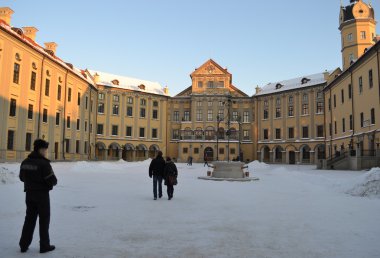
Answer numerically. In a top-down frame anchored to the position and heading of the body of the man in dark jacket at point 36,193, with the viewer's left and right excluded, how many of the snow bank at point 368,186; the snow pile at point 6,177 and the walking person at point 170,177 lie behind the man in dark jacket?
0

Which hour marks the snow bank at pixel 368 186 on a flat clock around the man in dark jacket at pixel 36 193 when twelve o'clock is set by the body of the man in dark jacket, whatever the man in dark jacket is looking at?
The snow bank is roughly at 1 o'clock from the man in dark jacket.

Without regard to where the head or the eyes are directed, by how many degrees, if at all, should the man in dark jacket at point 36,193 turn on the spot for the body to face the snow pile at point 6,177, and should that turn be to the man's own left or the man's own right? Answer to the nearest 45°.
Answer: approximately 45° to the man's own left

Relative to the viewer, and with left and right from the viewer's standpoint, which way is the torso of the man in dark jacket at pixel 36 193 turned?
facing away from the viewer and to the right of the viewer

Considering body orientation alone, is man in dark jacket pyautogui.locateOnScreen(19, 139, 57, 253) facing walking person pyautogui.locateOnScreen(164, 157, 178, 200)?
yes

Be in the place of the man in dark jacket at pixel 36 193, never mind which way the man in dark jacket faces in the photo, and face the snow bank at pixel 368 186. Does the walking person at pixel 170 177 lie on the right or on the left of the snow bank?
left
